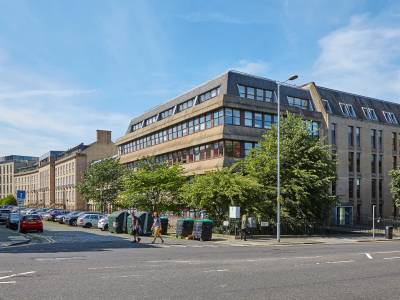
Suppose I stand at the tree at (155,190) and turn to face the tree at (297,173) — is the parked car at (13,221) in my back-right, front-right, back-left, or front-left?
back-right

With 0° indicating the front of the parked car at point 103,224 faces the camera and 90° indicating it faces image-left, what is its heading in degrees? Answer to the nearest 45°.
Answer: approximately 45°
